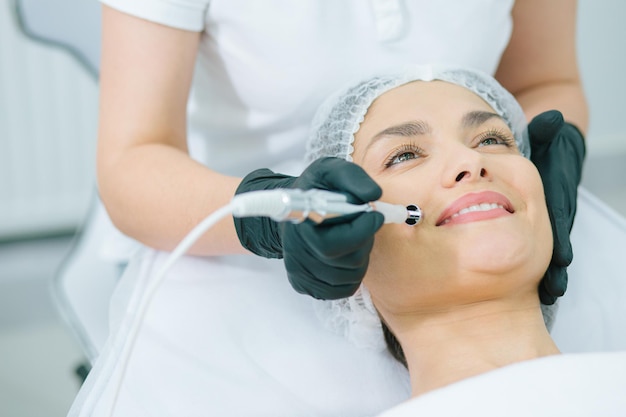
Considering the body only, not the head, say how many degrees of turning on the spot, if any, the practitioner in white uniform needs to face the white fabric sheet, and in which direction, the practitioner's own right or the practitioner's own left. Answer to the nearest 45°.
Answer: approximately 45° to the practitioner's own left

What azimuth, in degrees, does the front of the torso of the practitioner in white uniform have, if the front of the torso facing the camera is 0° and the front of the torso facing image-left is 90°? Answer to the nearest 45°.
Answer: approximately 0°
